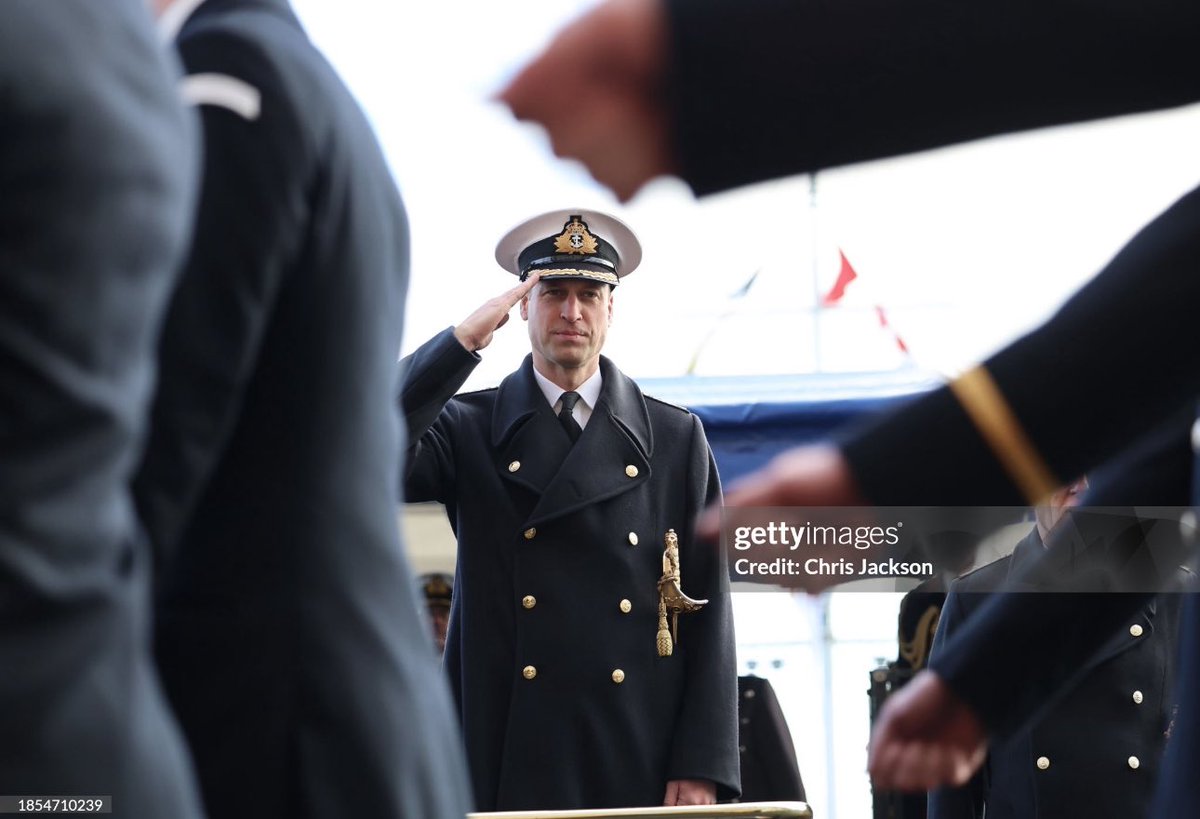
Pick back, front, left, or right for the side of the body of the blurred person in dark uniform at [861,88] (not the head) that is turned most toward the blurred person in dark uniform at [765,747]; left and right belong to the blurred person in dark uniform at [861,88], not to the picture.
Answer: right

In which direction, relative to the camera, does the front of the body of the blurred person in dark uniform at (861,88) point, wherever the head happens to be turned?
to the viewer's left

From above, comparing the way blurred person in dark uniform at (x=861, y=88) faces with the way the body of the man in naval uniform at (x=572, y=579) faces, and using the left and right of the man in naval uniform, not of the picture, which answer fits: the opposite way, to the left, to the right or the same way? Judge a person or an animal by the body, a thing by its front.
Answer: to the right

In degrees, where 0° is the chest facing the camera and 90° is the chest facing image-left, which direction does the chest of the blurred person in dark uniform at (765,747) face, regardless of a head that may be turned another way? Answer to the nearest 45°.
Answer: approximately 0°

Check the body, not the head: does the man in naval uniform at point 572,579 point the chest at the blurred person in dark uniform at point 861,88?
yes

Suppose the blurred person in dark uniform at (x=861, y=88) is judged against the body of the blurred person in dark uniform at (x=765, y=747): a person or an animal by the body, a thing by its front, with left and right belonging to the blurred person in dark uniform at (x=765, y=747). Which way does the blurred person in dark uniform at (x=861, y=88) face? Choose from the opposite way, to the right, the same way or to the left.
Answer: to the right

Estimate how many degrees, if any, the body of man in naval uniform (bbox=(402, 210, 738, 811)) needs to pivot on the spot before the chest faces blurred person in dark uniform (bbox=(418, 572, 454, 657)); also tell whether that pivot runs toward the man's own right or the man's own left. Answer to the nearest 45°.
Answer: approximately 180°
